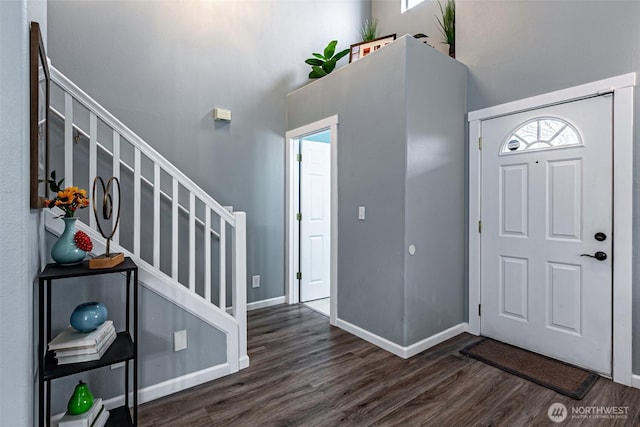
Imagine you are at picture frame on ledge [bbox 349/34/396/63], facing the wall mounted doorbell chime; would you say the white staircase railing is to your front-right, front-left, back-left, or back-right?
front-left

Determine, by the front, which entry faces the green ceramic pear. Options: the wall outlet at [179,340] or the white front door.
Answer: the white front door

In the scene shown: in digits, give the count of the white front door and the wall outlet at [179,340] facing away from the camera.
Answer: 0

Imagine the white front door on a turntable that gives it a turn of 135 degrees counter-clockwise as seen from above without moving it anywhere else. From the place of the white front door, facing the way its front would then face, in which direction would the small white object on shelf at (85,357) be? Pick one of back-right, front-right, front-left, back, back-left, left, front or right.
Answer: back-right

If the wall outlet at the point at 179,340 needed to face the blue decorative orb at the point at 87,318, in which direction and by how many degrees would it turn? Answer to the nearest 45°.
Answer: approximately 90° to its right

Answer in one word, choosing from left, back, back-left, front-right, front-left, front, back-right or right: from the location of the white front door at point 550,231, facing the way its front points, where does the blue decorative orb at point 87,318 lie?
front

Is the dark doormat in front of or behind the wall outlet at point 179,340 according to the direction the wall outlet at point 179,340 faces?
in front

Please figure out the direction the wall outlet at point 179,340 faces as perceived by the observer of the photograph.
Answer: facing the viewer and to the right of the viewer

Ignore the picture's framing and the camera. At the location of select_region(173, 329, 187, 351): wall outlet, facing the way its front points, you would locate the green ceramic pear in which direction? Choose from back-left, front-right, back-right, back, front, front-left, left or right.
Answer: right

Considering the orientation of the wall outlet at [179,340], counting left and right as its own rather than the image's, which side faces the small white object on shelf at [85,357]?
right

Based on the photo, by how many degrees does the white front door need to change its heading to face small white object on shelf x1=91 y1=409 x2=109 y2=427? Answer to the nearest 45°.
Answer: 0° — it already faces it

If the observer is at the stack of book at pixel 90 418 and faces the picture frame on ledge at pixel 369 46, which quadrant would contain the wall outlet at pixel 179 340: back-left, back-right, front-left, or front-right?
front-left
